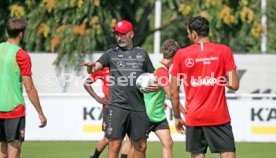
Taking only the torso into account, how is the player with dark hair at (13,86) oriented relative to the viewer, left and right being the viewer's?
facing away from the viewer and to the right of the viewer

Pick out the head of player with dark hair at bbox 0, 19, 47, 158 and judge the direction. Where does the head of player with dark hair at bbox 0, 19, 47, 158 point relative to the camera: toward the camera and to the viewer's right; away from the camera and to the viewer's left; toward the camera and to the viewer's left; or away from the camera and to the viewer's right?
away from the camera and to the viewer's right
